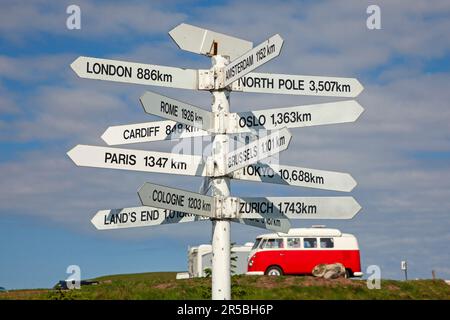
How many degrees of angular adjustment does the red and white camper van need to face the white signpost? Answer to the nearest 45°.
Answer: approximately 90° to its left

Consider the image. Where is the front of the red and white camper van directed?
to the viewer's left
